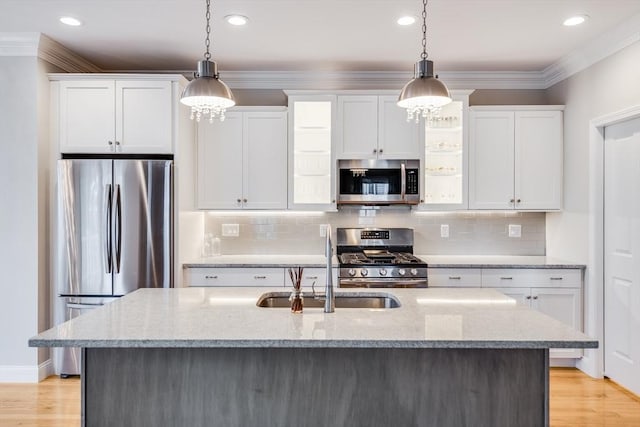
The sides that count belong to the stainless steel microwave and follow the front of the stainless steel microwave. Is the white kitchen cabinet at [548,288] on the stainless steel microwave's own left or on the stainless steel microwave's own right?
on the stainless steel microwave's own left

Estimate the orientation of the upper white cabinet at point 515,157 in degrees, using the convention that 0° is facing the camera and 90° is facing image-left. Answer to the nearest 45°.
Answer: approximately 0°

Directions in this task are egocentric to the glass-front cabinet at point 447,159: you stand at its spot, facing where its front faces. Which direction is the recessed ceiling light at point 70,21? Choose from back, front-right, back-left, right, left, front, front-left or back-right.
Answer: front-right

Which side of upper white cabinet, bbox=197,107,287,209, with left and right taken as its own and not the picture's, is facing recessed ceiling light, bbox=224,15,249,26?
front

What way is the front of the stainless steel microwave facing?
toward the camera

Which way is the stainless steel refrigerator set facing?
toward the camera

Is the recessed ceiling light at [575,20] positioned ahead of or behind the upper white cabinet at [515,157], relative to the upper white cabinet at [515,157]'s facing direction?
ahead

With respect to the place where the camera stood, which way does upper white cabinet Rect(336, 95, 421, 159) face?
facing the viewer

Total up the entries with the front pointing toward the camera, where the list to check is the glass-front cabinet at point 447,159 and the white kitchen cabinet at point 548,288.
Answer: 2

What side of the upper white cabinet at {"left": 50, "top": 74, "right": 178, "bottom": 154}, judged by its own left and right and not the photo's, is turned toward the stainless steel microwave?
left

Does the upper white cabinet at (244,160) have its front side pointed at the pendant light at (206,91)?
yes

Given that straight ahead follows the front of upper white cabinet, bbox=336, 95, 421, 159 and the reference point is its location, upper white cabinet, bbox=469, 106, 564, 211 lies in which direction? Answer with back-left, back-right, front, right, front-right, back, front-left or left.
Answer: left

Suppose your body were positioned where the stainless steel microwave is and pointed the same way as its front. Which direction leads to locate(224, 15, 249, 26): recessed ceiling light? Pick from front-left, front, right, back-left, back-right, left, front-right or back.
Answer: front-right
